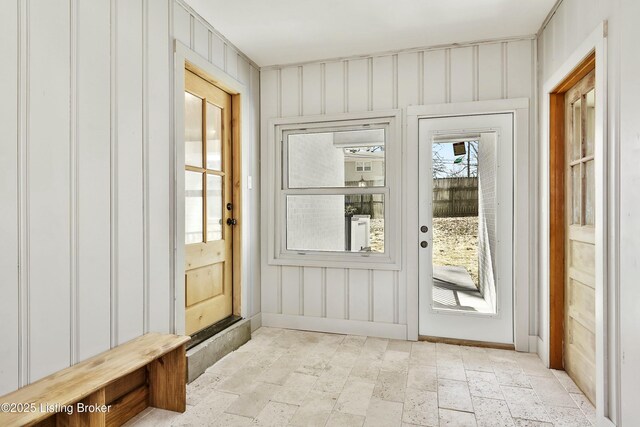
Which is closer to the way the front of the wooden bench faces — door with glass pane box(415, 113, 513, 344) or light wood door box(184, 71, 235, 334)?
the door with glass pane

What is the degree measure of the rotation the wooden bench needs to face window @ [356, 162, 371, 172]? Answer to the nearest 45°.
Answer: approximately 45° to its left

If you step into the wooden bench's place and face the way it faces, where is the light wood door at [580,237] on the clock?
The light wood door is roughly at 11 o'clock from the wooden bench.

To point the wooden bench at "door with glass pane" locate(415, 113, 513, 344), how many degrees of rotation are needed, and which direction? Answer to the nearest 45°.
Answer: approximately 45° to its left

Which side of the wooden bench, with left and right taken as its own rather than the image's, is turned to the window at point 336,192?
left

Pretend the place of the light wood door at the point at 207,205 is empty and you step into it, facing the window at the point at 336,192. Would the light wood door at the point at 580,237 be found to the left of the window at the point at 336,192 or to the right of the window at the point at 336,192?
right

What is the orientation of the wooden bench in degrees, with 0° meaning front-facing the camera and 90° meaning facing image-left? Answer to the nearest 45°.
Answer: approximately 315°

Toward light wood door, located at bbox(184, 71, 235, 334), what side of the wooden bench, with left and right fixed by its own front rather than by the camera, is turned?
left
